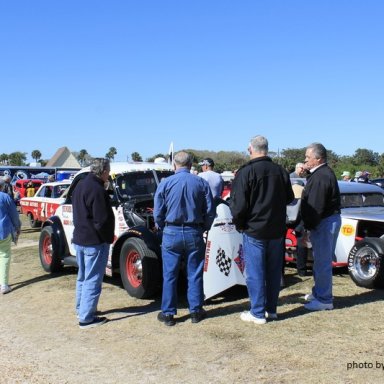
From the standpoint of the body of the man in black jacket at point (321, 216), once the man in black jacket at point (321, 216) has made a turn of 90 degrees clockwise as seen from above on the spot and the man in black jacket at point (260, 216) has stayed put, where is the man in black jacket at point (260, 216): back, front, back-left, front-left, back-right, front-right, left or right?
back-left

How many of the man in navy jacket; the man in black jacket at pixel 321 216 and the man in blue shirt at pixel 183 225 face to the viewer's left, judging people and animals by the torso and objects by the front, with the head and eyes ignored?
1

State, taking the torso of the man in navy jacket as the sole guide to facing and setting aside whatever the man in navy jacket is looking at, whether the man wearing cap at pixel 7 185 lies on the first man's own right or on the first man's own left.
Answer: on the first man's own left

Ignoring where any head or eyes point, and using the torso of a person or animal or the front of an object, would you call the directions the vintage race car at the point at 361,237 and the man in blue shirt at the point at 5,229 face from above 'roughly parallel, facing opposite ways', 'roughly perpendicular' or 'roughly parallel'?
roughly perpendicular

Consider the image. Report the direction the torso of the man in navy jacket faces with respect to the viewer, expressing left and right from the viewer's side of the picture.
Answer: facing away from the viewer and to the right of the viewer

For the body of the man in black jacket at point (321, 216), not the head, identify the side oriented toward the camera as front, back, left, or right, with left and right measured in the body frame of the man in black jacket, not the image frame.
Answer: left

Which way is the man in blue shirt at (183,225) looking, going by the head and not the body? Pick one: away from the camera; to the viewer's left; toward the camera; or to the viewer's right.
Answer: away from the camera

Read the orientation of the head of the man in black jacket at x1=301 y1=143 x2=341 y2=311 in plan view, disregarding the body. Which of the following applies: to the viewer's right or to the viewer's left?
to the viewer's left

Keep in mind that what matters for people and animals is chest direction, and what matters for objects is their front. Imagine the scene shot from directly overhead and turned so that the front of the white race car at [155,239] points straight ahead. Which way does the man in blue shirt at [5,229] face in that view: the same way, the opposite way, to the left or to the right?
the opposite way

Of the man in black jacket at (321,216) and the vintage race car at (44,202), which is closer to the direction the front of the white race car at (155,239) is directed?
the man in black jacket

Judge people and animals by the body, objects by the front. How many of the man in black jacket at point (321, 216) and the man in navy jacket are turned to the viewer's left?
1

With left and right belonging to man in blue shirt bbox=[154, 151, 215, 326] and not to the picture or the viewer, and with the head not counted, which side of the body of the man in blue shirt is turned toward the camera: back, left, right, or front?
back
